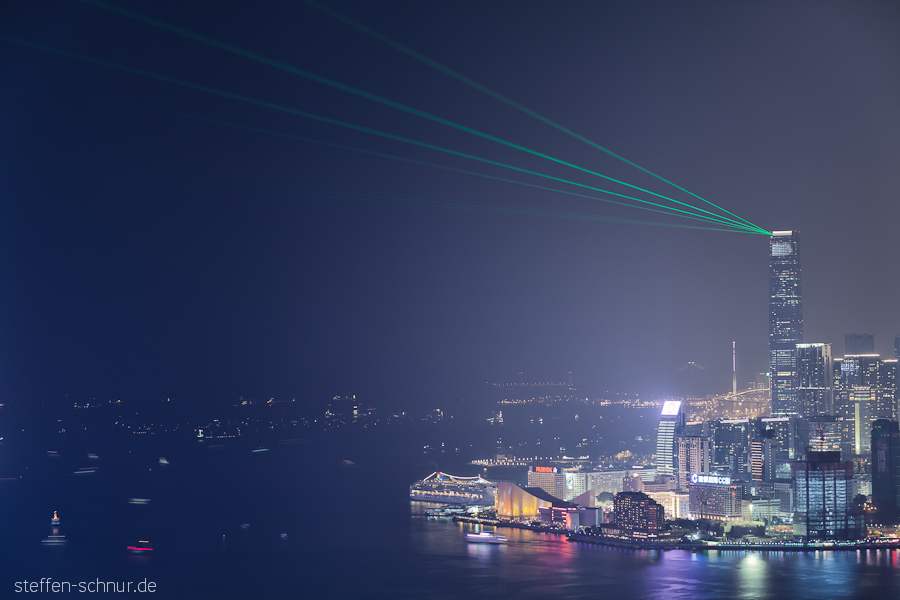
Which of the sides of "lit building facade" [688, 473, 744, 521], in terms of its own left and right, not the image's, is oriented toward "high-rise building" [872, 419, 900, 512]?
left

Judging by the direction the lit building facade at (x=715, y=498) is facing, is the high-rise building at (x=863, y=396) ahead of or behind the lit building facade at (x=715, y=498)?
behind

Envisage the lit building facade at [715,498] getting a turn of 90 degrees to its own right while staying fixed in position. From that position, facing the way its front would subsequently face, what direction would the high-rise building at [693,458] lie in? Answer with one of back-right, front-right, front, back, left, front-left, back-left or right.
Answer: right

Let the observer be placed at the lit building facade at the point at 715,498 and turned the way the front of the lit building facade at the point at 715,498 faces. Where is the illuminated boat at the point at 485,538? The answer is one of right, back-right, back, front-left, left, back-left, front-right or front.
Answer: front-right

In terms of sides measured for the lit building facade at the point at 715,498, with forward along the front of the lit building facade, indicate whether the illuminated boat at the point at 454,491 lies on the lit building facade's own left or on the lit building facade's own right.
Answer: on the lit building facade's own right

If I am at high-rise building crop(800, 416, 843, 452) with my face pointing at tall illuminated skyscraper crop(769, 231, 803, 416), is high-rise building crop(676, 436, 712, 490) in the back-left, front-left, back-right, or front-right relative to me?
back-left

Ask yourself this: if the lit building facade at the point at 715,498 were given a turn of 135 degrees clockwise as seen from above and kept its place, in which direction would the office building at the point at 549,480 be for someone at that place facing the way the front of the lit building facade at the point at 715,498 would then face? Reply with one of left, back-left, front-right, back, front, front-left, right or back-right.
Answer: front

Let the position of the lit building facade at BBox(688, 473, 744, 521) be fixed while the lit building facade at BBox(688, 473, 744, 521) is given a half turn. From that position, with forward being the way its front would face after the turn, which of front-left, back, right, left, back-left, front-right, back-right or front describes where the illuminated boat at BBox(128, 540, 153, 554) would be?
back-left

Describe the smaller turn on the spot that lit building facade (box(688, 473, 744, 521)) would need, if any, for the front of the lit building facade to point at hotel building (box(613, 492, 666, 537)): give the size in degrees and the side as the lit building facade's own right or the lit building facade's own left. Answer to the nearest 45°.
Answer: approximately 45° to the lit building facade's own right

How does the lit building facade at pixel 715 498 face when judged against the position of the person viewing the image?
facing the viewer
